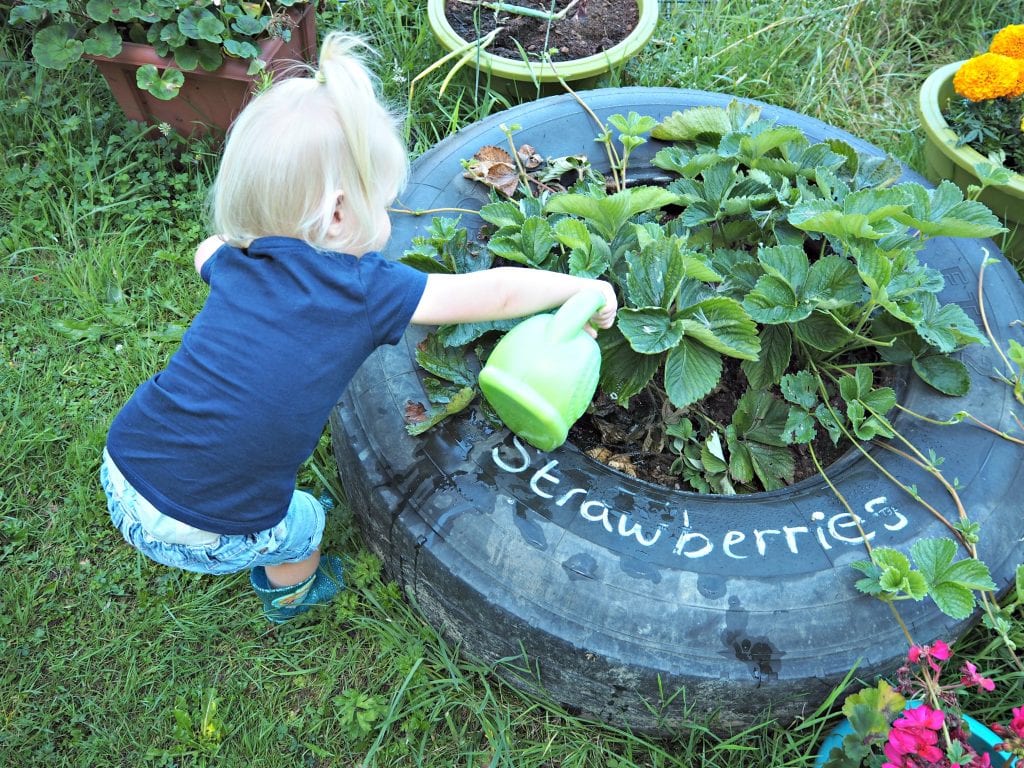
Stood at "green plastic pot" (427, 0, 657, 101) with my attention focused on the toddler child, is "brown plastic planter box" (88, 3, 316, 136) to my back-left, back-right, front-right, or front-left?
front-right

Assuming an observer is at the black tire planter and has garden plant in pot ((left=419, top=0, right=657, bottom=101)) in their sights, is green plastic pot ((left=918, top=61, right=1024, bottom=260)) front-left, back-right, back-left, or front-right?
front-right

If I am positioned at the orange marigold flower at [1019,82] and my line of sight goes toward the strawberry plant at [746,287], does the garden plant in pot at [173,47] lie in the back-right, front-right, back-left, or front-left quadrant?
front-right

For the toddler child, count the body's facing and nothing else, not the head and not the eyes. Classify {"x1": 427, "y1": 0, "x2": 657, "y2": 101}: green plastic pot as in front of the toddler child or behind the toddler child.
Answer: in front

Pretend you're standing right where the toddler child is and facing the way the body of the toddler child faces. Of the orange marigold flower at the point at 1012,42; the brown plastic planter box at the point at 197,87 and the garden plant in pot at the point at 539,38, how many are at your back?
0

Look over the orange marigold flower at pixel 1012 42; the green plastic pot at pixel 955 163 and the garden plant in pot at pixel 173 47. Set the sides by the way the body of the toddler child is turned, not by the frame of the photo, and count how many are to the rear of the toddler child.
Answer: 0

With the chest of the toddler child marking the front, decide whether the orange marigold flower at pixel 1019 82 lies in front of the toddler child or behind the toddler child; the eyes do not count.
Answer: in front

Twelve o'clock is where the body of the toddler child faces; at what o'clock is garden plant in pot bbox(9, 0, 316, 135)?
The garden plant in pot is roughly at 10 o'clock from the toddler child.

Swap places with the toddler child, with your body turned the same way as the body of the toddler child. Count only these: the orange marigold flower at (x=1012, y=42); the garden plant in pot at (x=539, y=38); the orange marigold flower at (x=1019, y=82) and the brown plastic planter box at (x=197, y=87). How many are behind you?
0

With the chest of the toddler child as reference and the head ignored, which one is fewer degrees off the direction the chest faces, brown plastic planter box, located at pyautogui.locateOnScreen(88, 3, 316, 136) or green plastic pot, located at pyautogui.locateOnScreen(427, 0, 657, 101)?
the green plastic pot

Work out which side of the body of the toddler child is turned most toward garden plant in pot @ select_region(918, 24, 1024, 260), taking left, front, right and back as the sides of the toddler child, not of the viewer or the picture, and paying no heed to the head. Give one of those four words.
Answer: front

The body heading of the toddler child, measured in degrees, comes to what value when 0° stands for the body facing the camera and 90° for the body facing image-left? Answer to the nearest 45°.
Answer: approximately 225°

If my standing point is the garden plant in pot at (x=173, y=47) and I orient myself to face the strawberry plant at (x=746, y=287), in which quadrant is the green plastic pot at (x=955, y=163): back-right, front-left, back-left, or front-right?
front-left

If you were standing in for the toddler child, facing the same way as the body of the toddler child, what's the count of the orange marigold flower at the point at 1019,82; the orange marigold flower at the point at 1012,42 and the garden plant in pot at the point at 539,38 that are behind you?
0

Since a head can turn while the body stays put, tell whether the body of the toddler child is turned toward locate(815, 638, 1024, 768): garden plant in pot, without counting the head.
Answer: no
